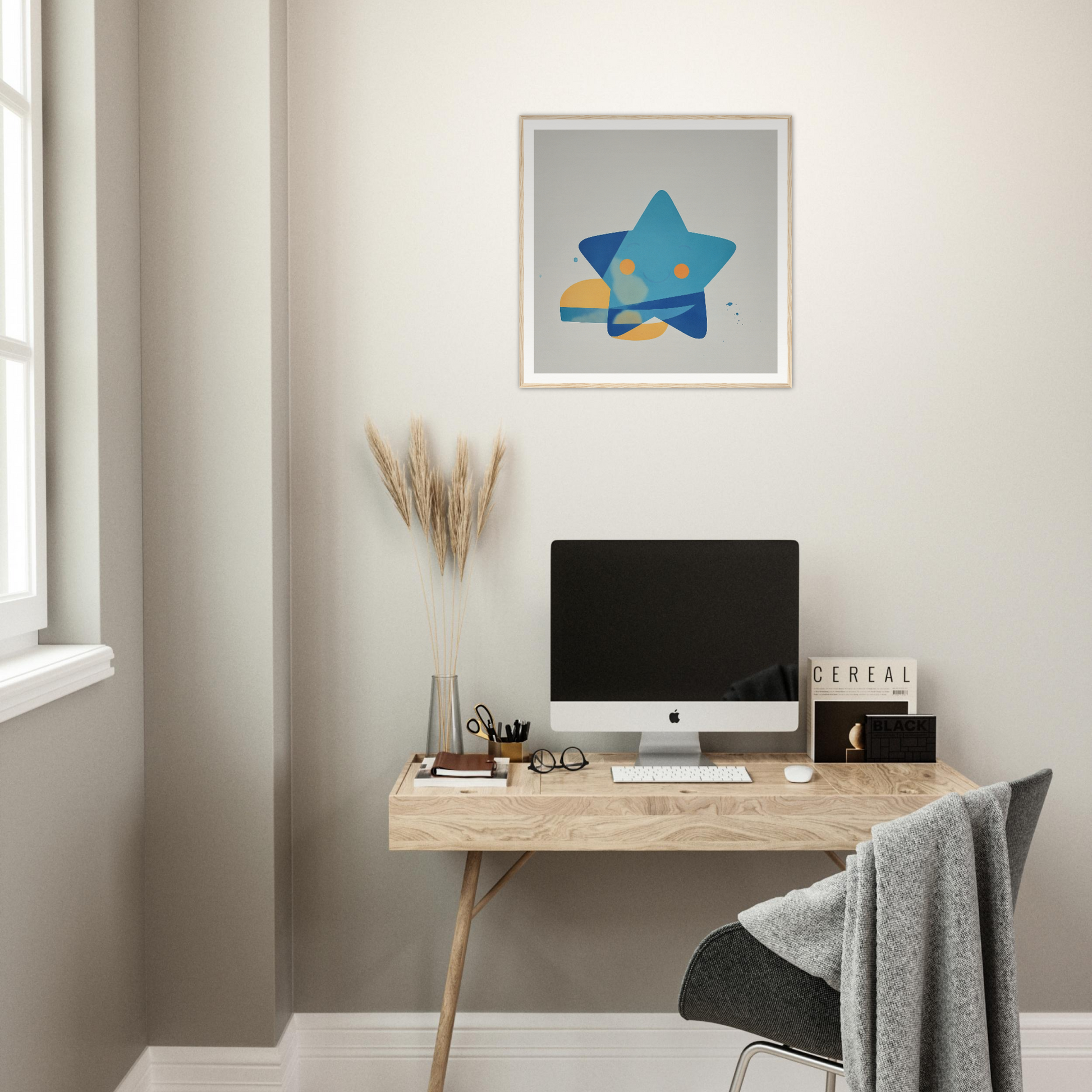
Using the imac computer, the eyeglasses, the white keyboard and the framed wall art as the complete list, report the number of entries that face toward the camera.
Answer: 4

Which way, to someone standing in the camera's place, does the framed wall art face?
facing the viewer

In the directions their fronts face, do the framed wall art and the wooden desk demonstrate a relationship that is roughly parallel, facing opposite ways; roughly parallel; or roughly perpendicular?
roughly parallel

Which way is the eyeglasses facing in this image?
toward the camera

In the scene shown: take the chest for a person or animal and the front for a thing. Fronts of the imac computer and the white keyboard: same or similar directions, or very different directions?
same or similar directions

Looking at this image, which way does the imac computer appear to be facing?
toward the camera

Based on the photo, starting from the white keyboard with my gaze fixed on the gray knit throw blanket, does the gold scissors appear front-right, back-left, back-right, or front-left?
back-right
